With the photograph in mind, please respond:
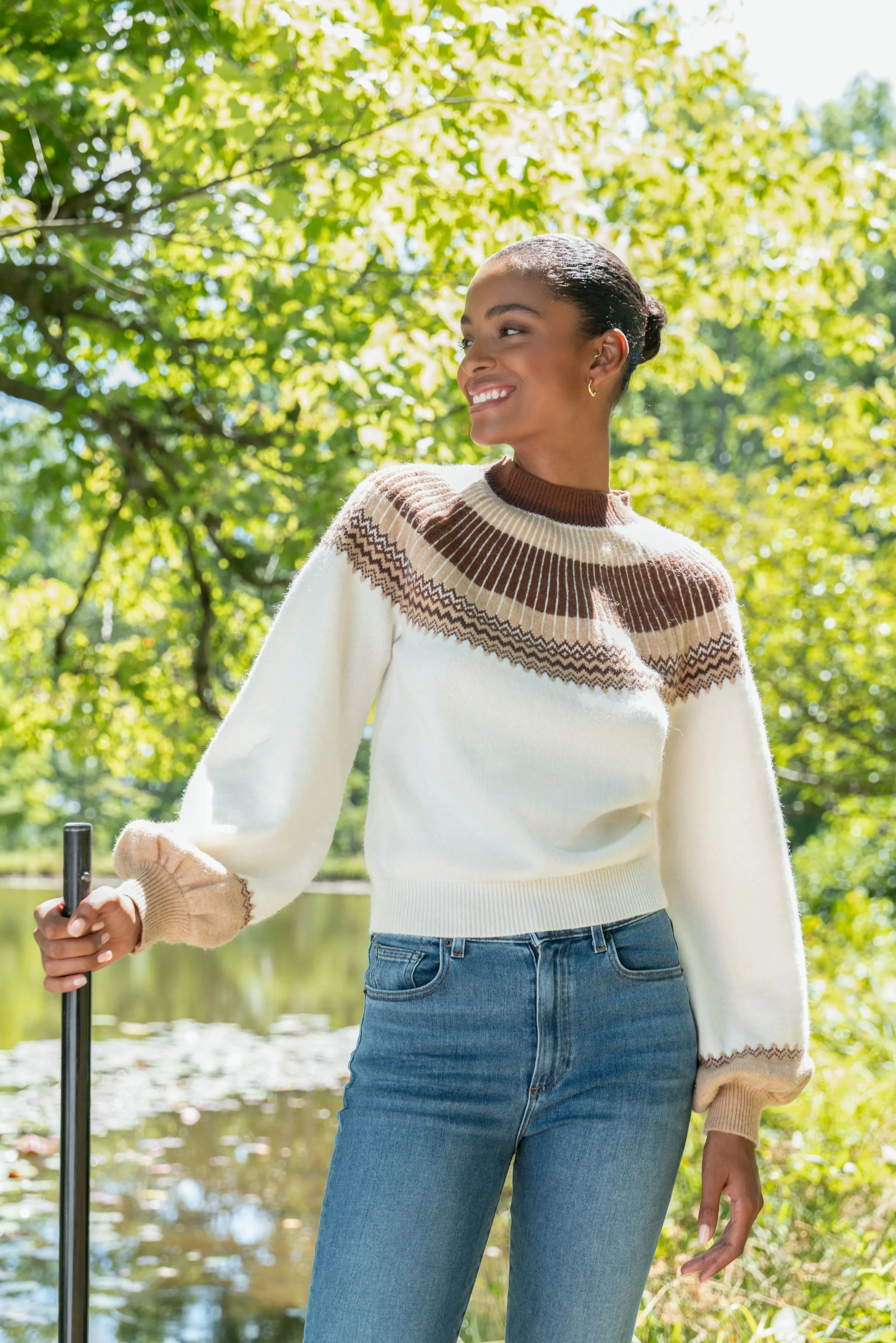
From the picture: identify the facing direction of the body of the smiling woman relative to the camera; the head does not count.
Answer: toward the camera

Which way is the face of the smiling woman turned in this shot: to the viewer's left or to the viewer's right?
to the viewer's left

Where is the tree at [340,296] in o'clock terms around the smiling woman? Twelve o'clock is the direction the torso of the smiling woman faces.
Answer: The tree is roughly at 6 o'clock from the smiling woman.
